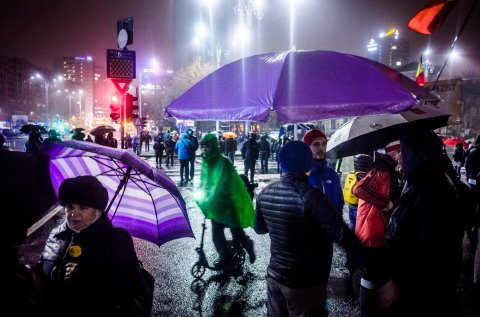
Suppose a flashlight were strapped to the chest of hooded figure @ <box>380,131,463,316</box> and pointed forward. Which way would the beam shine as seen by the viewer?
to the viewer's left

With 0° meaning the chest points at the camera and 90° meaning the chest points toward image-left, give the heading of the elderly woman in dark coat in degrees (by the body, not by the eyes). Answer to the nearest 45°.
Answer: approximately 45°

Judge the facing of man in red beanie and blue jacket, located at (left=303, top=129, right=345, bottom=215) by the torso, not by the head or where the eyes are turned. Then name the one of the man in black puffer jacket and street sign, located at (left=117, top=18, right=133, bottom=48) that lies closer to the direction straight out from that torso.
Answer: the man in black puffer jacket

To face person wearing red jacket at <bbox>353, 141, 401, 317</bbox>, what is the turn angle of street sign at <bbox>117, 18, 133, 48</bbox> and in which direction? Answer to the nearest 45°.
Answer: approximately 45° to its left

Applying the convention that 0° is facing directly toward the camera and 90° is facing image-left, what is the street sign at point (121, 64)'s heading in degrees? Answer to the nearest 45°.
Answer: approximately 0°
